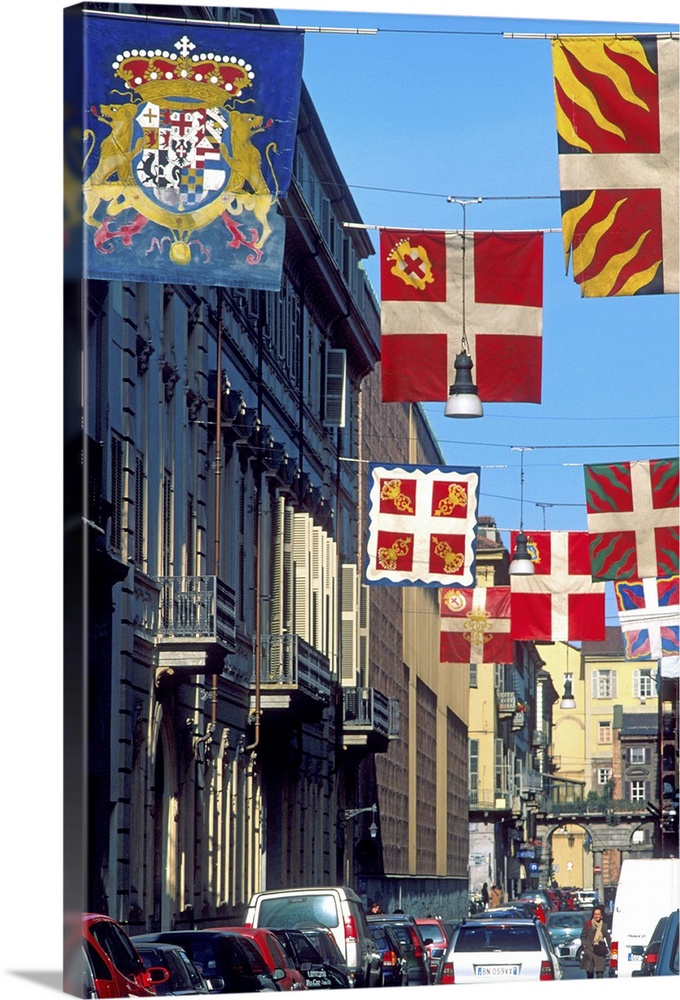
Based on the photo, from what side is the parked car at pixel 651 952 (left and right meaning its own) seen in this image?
back

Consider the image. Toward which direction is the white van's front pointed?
away from the camera

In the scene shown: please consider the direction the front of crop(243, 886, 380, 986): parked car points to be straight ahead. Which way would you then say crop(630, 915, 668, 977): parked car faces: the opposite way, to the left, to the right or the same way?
the same way

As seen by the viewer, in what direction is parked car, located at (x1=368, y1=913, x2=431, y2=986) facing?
away from the camera

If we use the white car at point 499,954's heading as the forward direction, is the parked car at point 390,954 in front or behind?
in front

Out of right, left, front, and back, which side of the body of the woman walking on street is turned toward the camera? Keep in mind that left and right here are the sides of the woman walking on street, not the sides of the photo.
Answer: front

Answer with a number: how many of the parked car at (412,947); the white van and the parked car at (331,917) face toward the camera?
0

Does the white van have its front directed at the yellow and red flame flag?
no

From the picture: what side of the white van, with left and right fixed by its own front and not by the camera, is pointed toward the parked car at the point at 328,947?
left

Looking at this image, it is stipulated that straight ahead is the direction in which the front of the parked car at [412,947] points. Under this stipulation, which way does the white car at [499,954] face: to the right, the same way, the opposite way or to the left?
the same way

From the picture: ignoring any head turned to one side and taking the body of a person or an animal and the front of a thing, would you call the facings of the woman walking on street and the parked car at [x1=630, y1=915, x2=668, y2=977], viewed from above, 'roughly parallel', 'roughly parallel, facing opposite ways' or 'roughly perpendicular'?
roughly parallel, facing opposite ways

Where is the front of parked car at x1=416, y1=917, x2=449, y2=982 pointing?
away from the camera

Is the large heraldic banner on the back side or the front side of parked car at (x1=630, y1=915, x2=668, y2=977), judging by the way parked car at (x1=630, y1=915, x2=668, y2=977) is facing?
on the back side

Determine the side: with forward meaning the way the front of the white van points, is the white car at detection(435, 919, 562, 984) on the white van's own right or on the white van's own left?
on the white van's own left

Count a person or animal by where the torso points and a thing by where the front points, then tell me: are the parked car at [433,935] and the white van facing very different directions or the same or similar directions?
same or similar directions

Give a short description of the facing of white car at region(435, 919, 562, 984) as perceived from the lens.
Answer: facing away from the viewer

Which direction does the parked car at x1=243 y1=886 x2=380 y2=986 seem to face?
away from the camera
